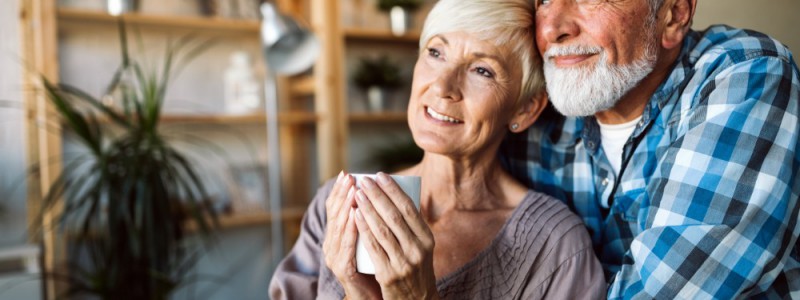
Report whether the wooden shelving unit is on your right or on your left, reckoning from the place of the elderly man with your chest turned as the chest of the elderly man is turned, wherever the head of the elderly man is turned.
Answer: on your right

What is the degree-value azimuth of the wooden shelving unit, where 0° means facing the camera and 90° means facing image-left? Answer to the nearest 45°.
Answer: approximately 0°

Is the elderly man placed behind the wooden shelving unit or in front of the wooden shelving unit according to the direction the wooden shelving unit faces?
in front

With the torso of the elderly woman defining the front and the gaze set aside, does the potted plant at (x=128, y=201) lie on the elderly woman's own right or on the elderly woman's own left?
on the elderly woman's own right

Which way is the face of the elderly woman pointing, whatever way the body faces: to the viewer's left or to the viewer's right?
to the viewer's left

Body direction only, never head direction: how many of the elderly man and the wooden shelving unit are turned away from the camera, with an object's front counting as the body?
0

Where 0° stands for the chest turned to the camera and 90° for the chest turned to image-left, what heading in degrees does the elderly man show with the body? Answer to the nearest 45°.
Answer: approximately 45°

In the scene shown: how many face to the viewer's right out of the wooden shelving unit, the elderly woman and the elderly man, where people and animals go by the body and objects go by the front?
0

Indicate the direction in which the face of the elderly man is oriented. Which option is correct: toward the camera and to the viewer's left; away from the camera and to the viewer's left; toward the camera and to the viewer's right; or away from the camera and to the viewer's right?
toward the camera and to the viewer's left

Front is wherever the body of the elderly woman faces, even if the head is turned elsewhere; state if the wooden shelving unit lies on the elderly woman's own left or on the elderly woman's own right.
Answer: on the elderly woman's own right

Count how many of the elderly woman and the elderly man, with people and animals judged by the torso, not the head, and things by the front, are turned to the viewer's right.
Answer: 0
